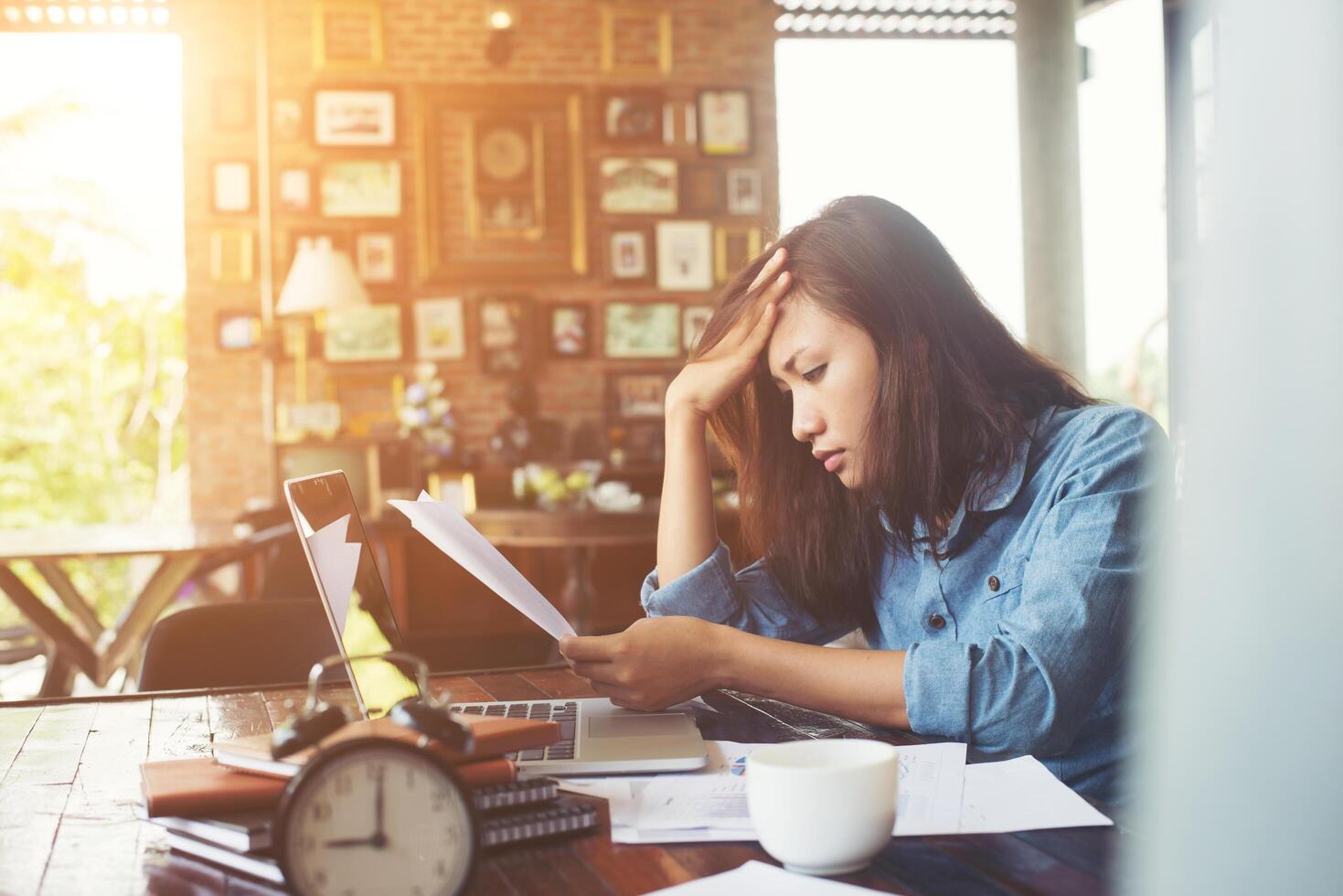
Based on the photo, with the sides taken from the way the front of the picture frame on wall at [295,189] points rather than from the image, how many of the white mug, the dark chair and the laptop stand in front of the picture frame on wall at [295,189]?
3

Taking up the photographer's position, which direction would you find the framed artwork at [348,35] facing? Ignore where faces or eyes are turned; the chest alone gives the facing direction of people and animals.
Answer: facing the viewer

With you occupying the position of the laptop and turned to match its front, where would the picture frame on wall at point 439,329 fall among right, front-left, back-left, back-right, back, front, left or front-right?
left

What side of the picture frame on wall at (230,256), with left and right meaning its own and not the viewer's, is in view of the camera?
front

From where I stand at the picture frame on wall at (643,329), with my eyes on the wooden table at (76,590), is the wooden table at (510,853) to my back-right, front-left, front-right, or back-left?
front-left

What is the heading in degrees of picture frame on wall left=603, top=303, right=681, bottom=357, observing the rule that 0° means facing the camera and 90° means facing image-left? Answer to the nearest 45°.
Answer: approximately 0°

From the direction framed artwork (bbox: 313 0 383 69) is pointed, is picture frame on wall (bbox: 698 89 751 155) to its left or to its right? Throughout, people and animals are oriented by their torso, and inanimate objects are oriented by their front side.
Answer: on its left

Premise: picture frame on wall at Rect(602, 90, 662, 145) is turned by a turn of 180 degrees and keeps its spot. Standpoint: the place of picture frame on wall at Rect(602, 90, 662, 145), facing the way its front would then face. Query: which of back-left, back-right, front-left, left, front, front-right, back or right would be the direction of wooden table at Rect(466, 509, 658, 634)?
back

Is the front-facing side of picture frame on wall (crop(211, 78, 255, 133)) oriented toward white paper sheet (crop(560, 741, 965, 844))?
yes

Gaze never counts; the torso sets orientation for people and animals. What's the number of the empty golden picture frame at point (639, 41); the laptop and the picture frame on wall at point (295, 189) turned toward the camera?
2

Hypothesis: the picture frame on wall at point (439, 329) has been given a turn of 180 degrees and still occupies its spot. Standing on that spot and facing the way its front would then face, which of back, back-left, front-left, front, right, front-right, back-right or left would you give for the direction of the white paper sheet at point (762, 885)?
back

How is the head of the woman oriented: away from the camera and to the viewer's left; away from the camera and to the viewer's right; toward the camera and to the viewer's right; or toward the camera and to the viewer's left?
toward the camera and to the viewer's left

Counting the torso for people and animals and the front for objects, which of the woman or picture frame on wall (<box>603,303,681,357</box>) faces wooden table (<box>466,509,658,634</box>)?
the picture frame on wall

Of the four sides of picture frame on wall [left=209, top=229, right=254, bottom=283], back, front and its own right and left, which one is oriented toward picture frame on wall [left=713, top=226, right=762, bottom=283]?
left

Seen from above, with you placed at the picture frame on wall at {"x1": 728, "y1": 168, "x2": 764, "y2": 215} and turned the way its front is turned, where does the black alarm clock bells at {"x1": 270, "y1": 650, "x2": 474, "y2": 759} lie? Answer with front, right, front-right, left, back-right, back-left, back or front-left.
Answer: front

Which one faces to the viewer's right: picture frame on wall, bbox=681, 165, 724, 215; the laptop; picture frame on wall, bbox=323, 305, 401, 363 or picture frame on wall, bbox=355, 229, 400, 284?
the laptop
